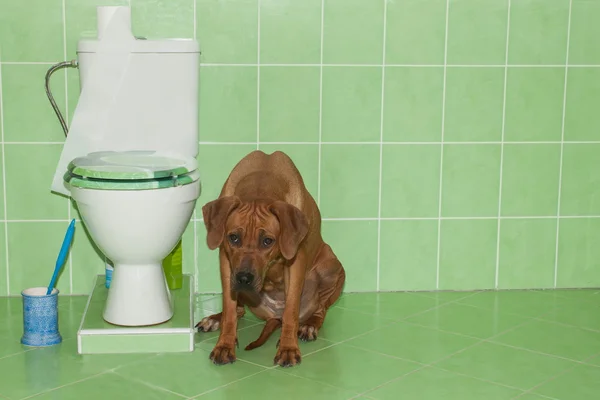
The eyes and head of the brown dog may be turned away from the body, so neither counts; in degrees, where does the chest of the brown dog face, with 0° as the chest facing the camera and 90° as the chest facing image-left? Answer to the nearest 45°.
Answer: approximately 0°

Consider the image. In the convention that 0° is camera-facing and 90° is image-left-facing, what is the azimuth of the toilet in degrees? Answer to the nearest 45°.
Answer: approximately 0°

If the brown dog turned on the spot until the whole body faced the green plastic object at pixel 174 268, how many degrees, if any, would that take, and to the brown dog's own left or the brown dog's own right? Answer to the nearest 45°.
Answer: approximately 135° to the brown dog's own right

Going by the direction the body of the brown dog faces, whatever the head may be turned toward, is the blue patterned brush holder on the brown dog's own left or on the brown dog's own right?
on the brown dog's own right

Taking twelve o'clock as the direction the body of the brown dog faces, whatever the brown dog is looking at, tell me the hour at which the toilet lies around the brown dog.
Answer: The toilet is roughly at 4 o'clock from the brown dog.

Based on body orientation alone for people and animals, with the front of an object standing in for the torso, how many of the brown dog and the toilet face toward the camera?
2
